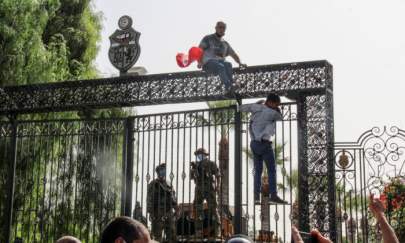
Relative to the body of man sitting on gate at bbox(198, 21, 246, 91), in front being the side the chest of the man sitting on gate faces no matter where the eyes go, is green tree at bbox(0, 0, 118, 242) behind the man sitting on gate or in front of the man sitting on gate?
behind

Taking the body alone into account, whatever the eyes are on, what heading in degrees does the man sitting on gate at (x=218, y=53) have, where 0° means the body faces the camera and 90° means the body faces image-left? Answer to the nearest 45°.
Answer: approximately 315°
